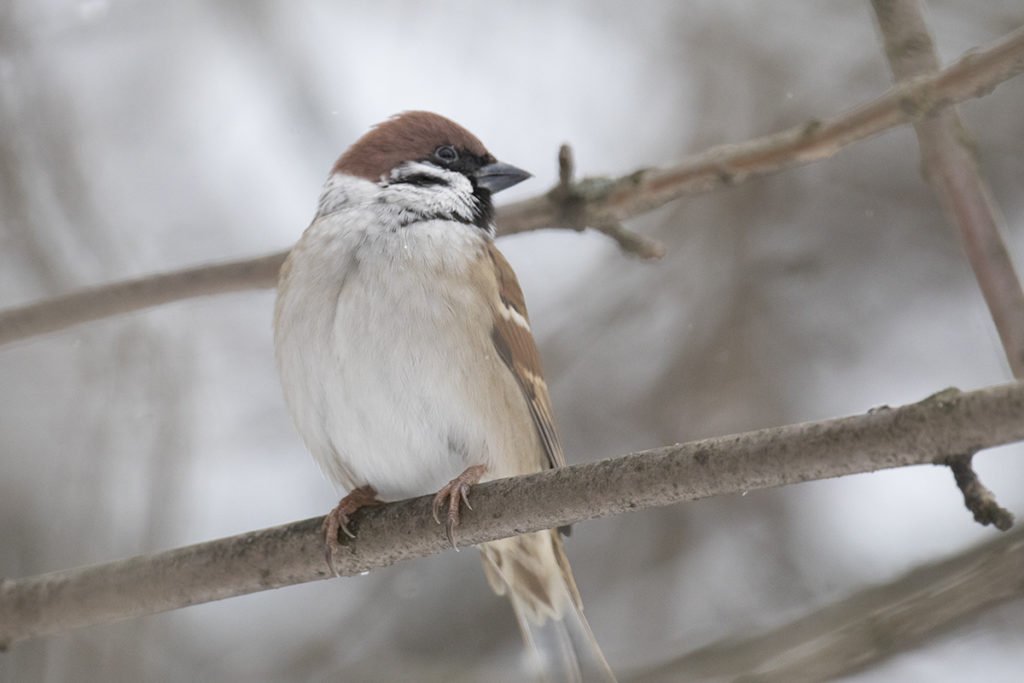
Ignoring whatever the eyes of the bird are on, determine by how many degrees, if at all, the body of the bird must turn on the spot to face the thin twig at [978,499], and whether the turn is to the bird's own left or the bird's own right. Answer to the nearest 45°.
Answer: approximately 90° to the bird's own left

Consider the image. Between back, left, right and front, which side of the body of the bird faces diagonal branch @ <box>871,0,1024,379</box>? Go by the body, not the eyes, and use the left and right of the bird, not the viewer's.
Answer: left

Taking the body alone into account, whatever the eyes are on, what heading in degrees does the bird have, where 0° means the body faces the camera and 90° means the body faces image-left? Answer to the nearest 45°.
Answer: approximately 45°
